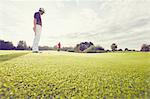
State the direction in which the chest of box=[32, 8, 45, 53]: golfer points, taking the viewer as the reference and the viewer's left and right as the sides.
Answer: facing to the right of the viewer
